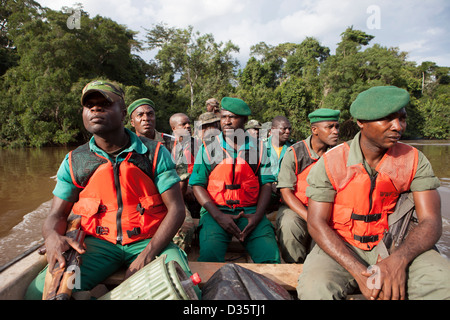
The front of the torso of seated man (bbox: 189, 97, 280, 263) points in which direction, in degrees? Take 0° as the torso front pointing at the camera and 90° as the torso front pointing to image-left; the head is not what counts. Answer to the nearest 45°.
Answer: approximately 0°

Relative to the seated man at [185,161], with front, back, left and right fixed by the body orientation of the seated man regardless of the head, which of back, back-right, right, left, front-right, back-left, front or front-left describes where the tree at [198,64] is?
back

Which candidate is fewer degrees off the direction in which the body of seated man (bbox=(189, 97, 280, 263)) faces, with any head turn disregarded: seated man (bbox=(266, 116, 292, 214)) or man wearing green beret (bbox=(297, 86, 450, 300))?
the man wearing green beret

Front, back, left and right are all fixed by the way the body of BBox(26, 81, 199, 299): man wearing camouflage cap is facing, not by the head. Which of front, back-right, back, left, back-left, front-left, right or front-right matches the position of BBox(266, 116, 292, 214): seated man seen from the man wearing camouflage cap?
back-left

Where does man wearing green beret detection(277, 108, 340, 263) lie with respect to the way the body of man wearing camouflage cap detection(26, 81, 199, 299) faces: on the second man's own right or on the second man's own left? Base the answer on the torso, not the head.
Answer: on the second man's own left

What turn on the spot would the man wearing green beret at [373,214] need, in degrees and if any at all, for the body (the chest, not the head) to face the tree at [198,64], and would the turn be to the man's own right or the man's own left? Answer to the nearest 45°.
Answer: approximately 135° to the man's own right
